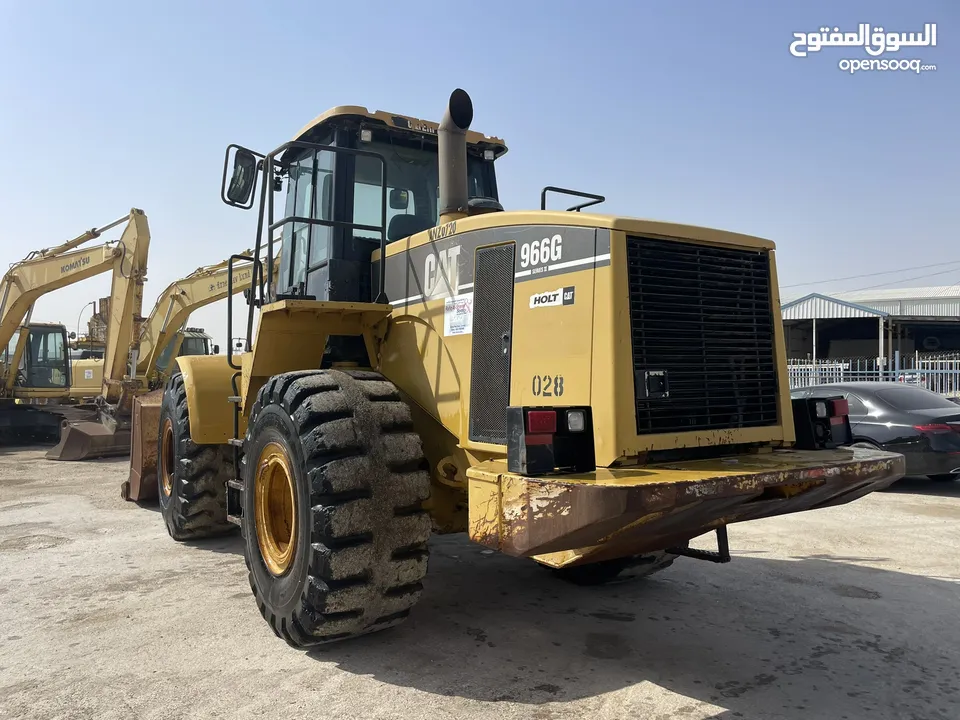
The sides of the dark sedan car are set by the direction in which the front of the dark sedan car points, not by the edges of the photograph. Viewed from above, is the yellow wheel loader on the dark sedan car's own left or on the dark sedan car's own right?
on the dark sedan car's own left

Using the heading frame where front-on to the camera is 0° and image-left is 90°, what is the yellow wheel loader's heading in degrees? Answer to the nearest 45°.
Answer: approximately 135°

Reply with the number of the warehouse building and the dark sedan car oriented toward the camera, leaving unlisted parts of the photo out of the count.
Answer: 1

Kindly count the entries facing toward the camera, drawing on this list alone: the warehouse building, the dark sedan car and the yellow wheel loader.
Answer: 1

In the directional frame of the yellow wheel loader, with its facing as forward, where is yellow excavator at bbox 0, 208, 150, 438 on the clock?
The yellow excavator is roughly at 12 o'clock from the yellow wheel loader.

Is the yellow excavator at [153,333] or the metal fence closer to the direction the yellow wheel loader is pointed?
the yellow excavator

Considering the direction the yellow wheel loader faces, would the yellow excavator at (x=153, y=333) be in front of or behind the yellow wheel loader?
in front

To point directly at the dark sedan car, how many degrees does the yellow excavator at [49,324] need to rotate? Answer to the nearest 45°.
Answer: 0° — it already faces it

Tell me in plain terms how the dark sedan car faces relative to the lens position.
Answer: facing away from the viewer and to the left of the viewer

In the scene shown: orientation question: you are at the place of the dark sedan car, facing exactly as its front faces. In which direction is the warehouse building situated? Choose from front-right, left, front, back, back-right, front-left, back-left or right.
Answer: front-right
